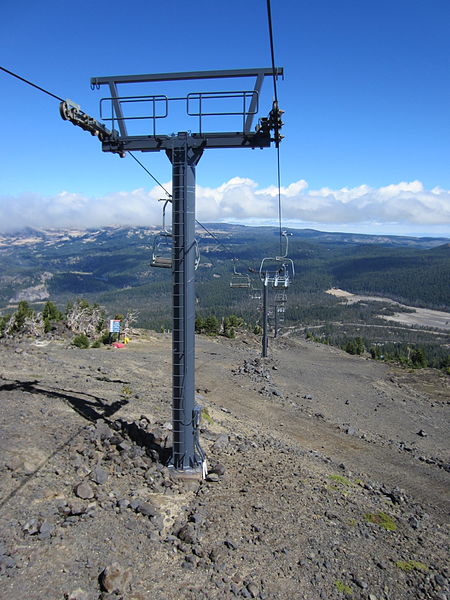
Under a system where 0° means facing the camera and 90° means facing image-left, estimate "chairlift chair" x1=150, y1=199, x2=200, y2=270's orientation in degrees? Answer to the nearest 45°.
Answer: approximately 0°
